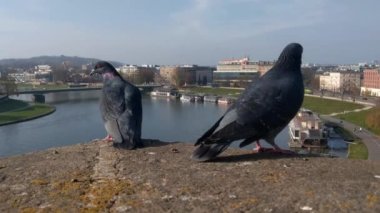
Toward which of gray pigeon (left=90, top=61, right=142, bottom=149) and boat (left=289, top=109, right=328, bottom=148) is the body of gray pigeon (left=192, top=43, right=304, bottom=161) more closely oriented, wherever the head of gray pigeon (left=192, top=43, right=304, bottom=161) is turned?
the boat

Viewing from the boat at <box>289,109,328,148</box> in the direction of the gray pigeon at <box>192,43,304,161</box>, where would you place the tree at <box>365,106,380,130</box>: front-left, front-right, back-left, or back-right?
back-left

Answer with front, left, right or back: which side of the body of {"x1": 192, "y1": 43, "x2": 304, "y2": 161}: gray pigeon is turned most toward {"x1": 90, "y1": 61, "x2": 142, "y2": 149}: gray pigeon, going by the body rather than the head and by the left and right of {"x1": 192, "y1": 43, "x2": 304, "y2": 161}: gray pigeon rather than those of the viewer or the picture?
left

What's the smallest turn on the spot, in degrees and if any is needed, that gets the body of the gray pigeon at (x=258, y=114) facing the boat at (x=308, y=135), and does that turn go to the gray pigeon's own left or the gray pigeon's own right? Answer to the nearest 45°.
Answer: approximately 45° to the gray pigeon's own left

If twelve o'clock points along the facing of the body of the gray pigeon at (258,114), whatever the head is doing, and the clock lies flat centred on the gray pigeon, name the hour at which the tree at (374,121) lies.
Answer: The tree is roughly at 11 o'clock from the gray pigeon.

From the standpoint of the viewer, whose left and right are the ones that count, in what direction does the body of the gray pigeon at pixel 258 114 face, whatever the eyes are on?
facing away from the viewer and to the right of the viewer
